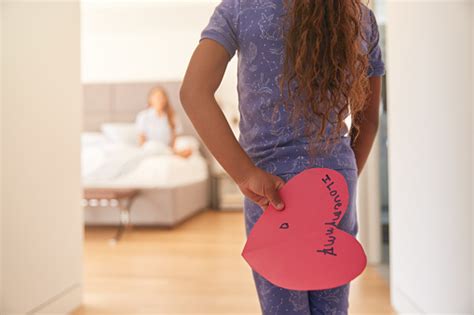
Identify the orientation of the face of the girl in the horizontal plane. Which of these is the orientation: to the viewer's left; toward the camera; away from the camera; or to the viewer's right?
away from the camera

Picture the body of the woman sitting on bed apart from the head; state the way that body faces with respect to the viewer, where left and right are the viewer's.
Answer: facing the viewer

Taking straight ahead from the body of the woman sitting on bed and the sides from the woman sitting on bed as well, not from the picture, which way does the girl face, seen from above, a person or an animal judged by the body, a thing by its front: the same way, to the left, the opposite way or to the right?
the opposite way

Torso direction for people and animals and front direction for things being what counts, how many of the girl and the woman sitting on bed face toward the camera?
1

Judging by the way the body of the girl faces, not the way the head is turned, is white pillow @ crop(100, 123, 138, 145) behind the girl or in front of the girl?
in front

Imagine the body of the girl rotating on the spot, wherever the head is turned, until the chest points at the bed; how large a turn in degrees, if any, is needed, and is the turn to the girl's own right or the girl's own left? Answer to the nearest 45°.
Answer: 0° — they already face it

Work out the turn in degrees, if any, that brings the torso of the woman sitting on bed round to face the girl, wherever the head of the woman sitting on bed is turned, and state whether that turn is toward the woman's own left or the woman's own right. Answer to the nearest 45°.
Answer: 0° — they already face them

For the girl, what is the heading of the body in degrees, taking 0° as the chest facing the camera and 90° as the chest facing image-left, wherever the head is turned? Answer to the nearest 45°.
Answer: approximately 180°
